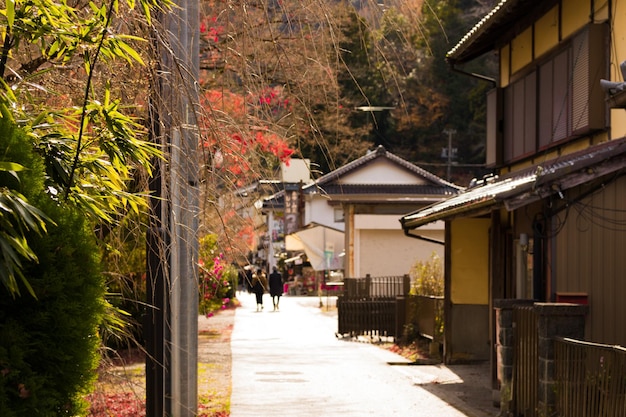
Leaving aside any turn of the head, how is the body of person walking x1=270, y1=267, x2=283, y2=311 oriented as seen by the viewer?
away from the camera

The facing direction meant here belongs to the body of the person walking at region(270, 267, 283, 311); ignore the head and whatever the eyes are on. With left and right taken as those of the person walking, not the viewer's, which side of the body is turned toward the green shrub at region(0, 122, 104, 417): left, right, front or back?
back

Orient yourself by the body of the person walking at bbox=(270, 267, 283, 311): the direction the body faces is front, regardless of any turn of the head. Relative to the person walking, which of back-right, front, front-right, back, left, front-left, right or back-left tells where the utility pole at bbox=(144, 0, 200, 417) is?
back

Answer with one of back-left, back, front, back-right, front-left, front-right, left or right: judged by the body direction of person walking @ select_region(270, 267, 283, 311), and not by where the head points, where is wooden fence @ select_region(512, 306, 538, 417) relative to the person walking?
back

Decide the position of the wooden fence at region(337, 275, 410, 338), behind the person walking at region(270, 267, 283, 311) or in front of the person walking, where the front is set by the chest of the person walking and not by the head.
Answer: behind

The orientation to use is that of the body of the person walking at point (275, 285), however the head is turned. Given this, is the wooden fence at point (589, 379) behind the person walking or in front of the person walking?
behind
